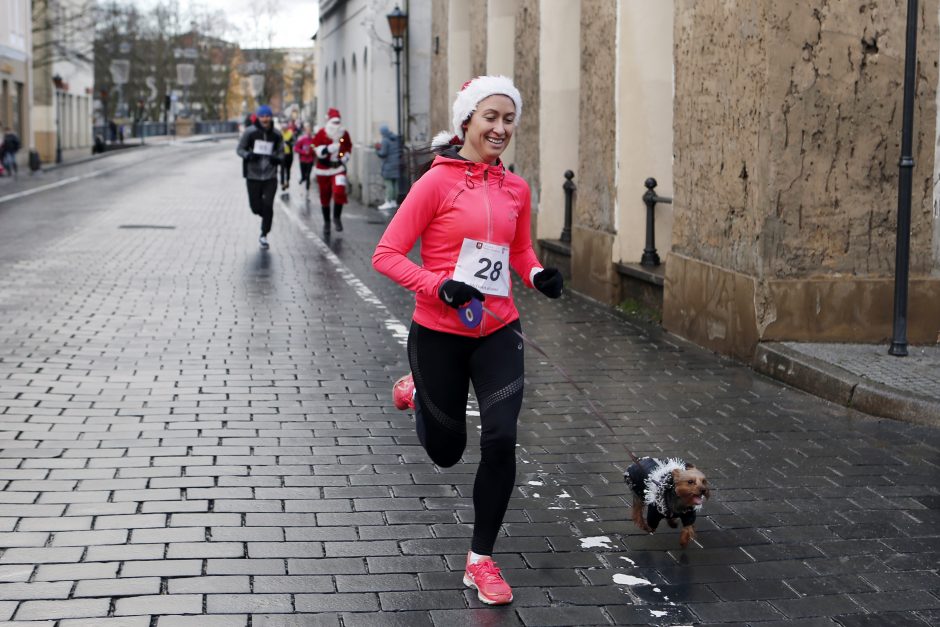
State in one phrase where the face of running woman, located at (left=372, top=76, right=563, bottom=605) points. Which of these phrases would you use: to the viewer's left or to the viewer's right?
to the viewer's right

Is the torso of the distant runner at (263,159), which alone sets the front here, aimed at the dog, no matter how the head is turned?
yes

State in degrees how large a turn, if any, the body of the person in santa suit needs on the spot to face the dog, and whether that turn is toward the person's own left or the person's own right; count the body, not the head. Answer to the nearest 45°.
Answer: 0° — they already face it

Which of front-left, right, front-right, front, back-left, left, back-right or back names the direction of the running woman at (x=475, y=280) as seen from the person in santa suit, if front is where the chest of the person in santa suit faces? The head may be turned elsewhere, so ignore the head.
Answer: front

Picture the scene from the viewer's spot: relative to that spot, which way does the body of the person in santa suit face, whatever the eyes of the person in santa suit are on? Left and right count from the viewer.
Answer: facing the viewer

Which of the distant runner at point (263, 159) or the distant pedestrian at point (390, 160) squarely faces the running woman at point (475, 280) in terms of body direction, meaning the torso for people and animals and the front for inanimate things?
the distant runner at point (263, 159)

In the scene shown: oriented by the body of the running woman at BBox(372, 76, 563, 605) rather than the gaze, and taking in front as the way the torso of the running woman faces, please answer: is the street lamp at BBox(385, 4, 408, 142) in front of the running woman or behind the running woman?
behind

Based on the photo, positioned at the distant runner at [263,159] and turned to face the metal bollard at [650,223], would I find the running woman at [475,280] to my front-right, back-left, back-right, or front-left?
front-right

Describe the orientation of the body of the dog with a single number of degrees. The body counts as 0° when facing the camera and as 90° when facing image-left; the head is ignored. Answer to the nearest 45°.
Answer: approximately 315°

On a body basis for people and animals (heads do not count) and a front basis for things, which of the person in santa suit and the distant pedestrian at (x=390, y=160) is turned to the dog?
the person in santa suit

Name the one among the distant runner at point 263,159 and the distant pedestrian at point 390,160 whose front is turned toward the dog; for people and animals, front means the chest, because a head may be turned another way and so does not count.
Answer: the distant runner at point 263,159

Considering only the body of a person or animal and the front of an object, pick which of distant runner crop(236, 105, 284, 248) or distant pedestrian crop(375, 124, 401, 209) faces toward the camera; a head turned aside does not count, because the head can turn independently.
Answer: distant runner crop(236, 105, 284, 248)
